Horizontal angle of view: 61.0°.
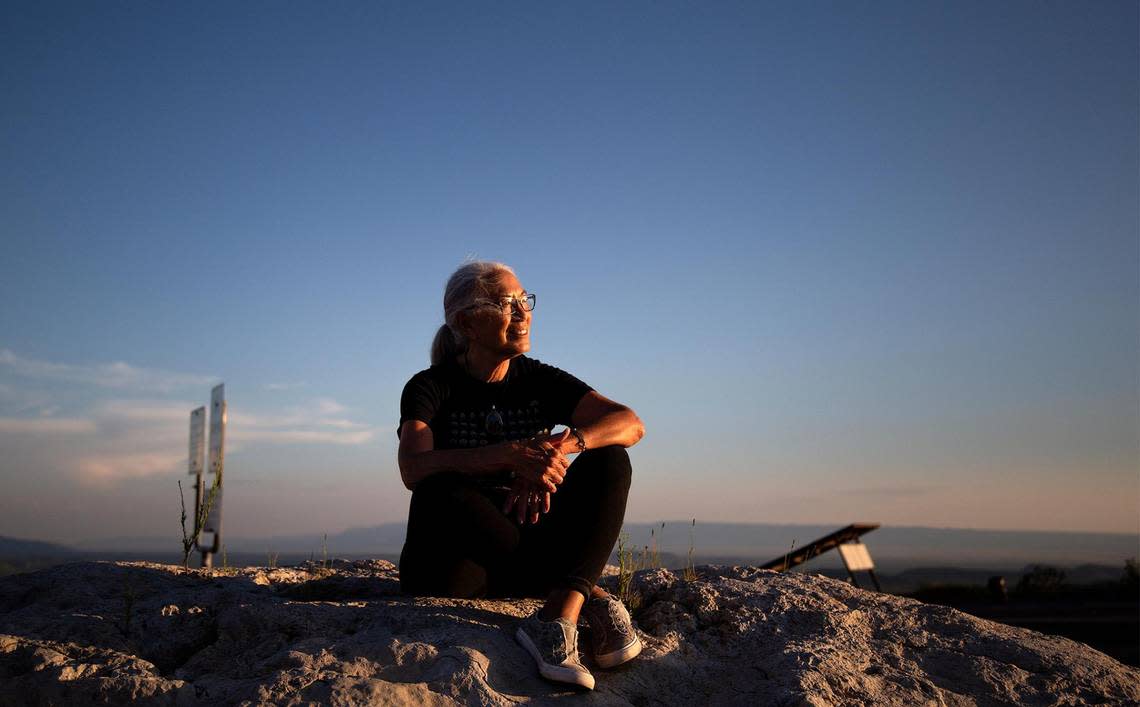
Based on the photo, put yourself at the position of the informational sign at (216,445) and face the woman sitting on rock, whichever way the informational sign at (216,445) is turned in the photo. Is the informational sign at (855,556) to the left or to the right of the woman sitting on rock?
left
